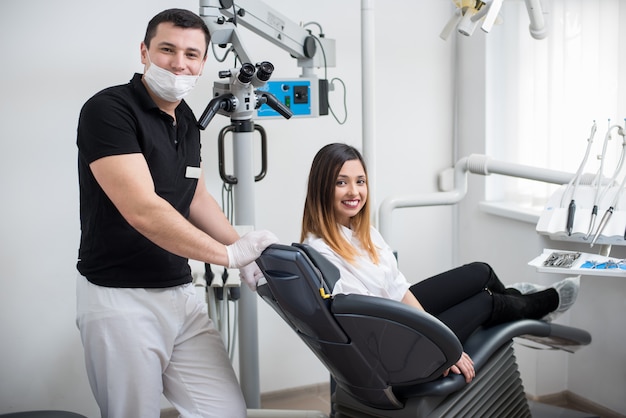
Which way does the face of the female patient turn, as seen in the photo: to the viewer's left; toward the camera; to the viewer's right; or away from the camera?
toward the camera

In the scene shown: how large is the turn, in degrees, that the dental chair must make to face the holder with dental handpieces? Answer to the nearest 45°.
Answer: approximately 45° to its left

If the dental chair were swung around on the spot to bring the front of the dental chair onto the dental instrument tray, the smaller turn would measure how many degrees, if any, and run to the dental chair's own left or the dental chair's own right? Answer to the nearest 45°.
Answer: approximately 45° to the dental chair's own left

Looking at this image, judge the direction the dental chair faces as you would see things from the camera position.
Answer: facing to the right of the viewer

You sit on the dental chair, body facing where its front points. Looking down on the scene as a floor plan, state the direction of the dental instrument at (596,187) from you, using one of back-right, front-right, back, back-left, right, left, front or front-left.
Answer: front-left
